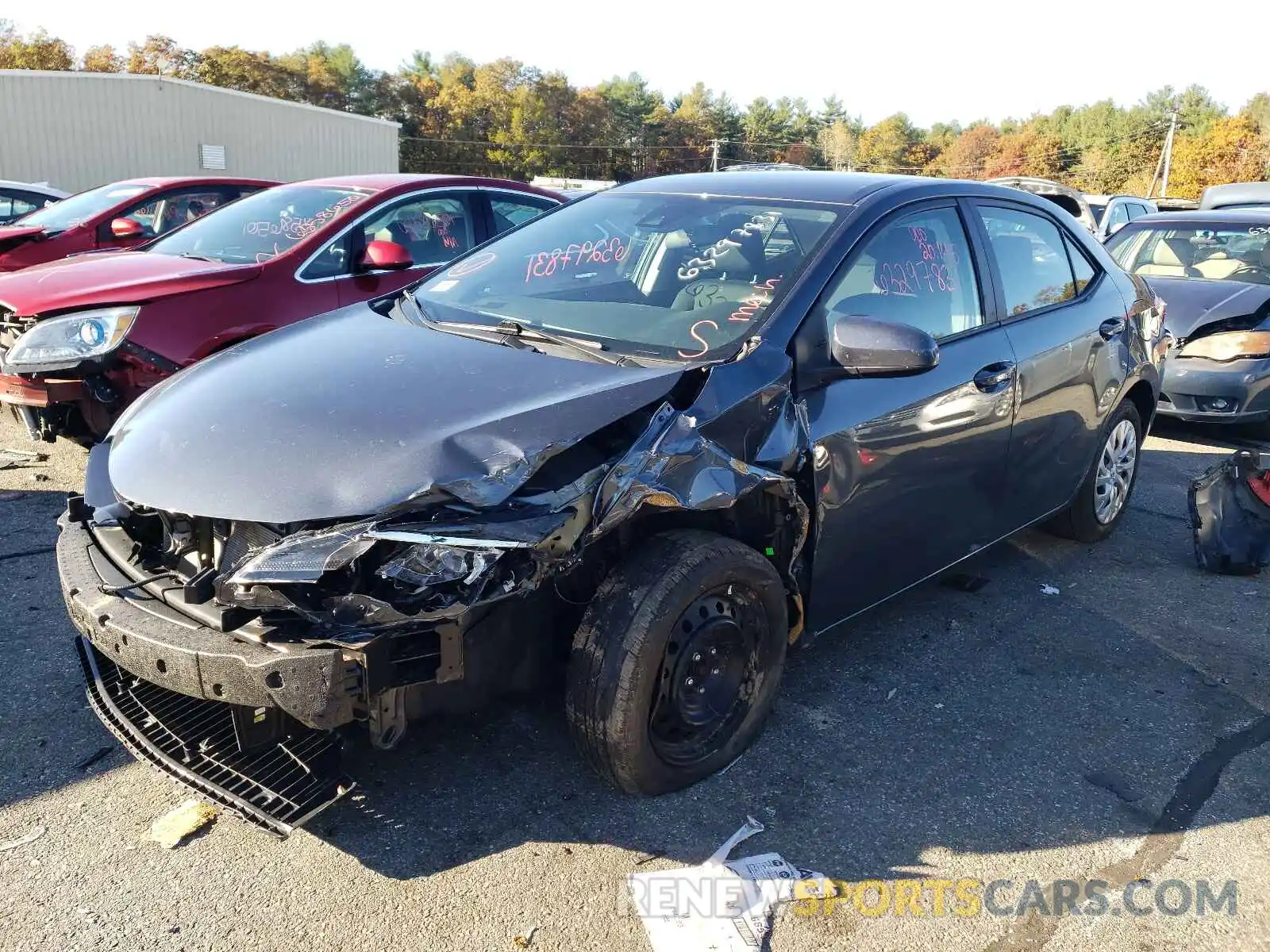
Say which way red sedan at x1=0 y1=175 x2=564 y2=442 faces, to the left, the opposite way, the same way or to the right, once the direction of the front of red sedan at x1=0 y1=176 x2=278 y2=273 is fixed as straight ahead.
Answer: the same way

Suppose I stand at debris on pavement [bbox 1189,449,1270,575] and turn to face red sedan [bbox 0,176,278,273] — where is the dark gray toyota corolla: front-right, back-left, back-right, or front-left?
front-left

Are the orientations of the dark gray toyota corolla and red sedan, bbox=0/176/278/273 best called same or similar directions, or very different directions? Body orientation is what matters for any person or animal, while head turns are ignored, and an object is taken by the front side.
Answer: same or similar directions

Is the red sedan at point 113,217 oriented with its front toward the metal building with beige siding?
no

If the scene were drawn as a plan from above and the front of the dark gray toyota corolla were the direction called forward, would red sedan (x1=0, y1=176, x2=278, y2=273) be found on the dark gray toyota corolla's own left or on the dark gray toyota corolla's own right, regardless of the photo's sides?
on the dark gray toyota corolla's own right

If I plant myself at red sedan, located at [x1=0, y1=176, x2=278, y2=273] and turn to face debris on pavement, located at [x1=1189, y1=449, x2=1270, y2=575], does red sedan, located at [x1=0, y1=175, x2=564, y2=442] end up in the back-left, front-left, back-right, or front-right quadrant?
front-right

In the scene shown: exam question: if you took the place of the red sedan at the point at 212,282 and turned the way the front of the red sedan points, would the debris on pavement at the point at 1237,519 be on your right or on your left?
on your left

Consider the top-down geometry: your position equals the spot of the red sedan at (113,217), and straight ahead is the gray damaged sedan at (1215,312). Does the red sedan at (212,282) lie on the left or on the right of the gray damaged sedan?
right

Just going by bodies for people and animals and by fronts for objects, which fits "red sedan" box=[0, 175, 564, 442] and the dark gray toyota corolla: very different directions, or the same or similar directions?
same or similar directions

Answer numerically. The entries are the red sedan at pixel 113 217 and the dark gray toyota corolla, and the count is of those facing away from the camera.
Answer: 0

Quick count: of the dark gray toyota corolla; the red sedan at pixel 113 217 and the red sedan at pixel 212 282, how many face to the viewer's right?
0

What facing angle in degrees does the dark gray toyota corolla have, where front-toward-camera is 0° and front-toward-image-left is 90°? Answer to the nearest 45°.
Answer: approximately 45°

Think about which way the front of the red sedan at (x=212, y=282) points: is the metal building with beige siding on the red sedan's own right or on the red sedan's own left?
on the red sedan's own right

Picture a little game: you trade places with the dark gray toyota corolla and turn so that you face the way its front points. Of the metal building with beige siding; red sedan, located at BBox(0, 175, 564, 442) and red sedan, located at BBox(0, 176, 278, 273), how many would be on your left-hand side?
0

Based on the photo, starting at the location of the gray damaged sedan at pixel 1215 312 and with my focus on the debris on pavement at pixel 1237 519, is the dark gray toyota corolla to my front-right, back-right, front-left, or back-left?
front-right

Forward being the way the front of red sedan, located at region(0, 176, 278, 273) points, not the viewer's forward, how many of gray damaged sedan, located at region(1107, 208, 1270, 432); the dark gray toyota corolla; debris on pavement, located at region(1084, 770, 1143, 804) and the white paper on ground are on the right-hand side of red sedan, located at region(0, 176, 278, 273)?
0

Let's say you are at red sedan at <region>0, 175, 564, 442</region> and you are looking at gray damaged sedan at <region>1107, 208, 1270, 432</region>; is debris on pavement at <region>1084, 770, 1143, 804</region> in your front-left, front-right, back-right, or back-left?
front-right

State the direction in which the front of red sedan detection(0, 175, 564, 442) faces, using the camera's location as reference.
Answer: facing the viewer and to the left of the viewer
